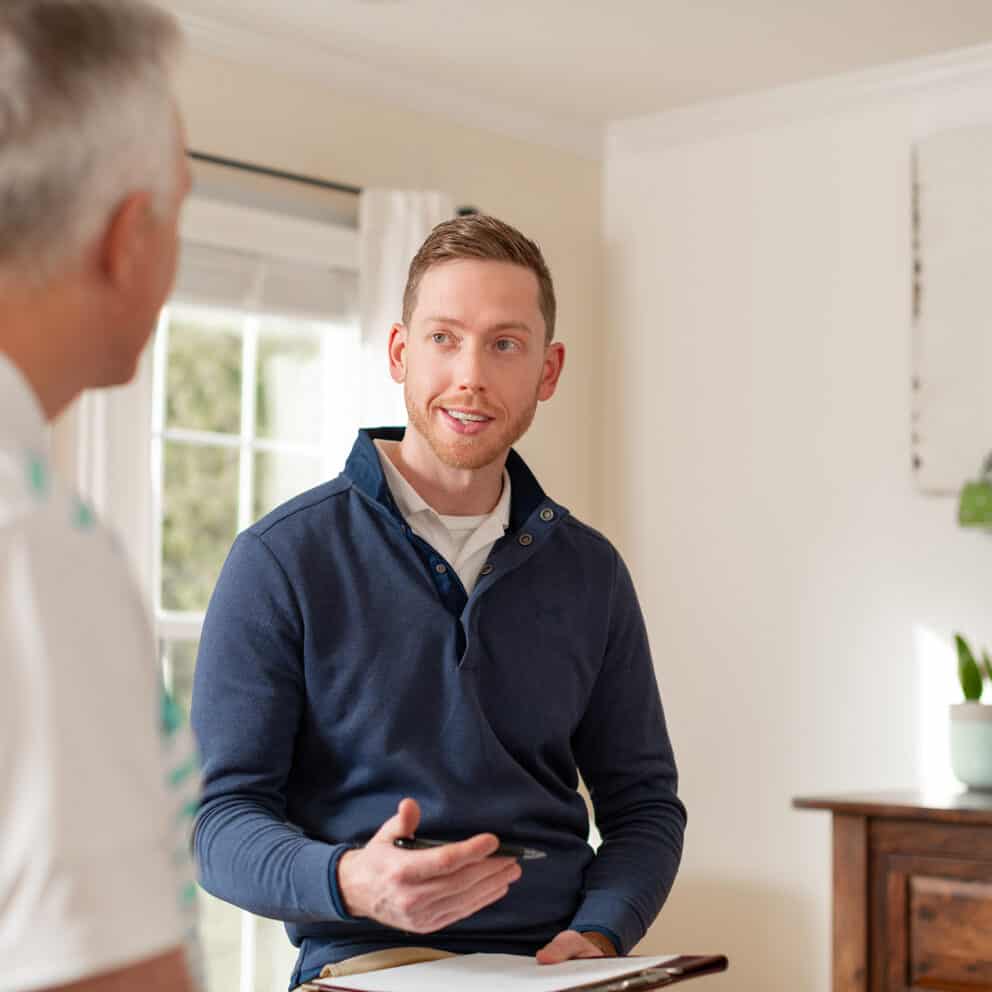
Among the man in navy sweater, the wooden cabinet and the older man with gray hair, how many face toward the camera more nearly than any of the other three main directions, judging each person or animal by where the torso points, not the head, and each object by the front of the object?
2

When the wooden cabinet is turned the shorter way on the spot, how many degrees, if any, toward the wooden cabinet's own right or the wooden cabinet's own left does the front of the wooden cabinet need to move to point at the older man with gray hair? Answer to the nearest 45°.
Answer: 0° — it already faces them

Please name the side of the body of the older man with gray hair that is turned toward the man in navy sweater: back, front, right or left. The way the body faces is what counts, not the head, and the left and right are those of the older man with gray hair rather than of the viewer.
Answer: front

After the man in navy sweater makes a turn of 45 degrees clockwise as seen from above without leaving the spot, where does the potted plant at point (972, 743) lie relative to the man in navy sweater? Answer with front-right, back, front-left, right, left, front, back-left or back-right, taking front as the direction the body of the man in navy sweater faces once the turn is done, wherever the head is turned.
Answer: back

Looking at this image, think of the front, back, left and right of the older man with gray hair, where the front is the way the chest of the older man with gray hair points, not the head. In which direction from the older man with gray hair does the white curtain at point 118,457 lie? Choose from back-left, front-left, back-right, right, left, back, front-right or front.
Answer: front-left

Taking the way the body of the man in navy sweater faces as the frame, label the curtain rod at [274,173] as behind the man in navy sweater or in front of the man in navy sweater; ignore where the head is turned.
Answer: behind

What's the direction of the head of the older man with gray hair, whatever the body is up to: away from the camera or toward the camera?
away from the camera

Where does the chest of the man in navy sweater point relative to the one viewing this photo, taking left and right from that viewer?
facing the viewer

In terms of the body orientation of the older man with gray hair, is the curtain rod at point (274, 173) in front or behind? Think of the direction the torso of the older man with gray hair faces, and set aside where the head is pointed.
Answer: in front

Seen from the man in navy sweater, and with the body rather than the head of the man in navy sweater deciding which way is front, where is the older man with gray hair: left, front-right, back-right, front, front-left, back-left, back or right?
front

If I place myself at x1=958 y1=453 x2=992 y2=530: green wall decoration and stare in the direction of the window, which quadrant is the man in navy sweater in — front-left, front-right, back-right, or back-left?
front-left

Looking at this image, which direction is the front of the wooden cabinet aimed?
toward the camera

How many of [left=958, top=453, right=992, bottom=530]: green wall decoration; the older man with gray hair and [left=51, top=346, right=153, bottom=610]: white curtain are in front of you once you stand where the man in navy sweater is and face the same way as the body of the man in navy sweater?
1

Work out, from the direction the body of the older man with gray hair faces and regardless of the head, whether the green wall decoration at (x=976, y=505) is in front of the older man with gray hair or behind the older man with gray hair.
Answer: in front
